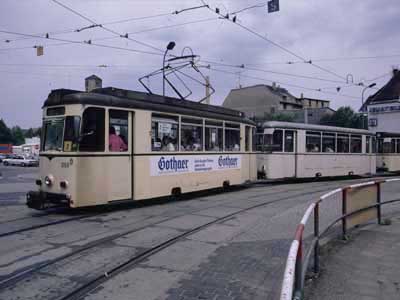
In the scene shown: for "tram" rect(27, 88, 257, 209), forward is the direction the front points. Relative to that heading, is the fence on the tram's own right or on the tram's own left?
on the tram's own left

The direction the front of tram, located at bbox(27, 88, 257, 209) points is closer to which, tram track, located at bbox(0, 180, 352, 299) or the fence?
the tram track

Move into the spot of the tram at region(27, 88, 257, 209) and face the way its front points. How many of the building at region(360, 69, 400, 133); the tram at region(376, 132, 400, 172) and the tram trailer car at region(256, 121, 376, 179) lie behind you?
3

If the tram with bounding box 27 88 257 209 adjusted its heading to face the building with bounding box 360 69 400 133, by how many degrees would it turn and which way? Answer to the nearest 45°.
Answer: approximately 180°

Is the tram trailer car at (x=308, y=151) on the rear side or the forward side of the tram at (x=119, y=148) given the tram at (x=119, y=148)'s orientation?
on the rear side

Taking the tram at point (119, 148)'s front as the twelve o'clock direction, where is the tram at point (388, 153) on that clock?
the tram at point (388, 153) is roughly at 6 o'clock from the tram at point (119, 148).

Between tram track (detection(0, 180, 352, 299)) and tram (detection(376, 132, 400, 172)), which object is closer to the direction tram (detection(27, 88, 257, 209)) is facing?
the tram track

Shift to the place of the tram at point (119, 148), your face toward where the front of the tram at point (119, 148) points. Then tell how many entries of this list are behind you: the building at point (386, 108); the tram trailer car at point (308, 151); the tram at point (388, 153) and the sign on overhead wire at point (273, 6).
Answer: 4

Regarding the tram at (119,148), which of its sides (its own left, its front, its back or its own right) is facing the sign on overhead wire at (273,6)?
back

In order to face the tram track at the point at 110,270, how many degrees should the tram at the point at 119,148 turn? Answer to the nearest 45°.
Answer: approximately 45° to its left
